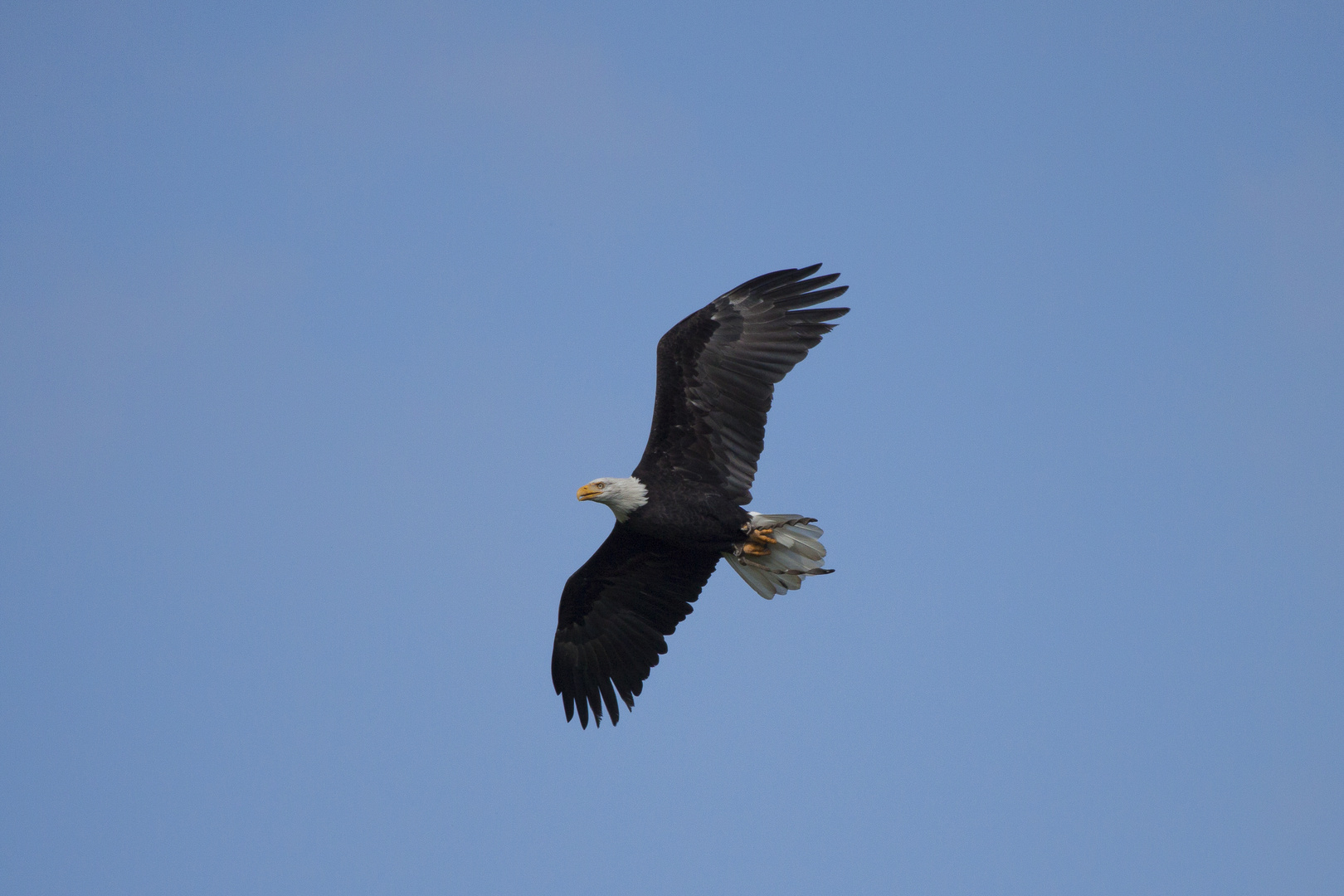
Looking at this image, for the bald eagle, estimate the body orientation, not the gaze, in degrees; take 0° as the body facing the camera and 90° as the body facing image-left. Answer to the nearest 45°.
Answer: approximately 90°
